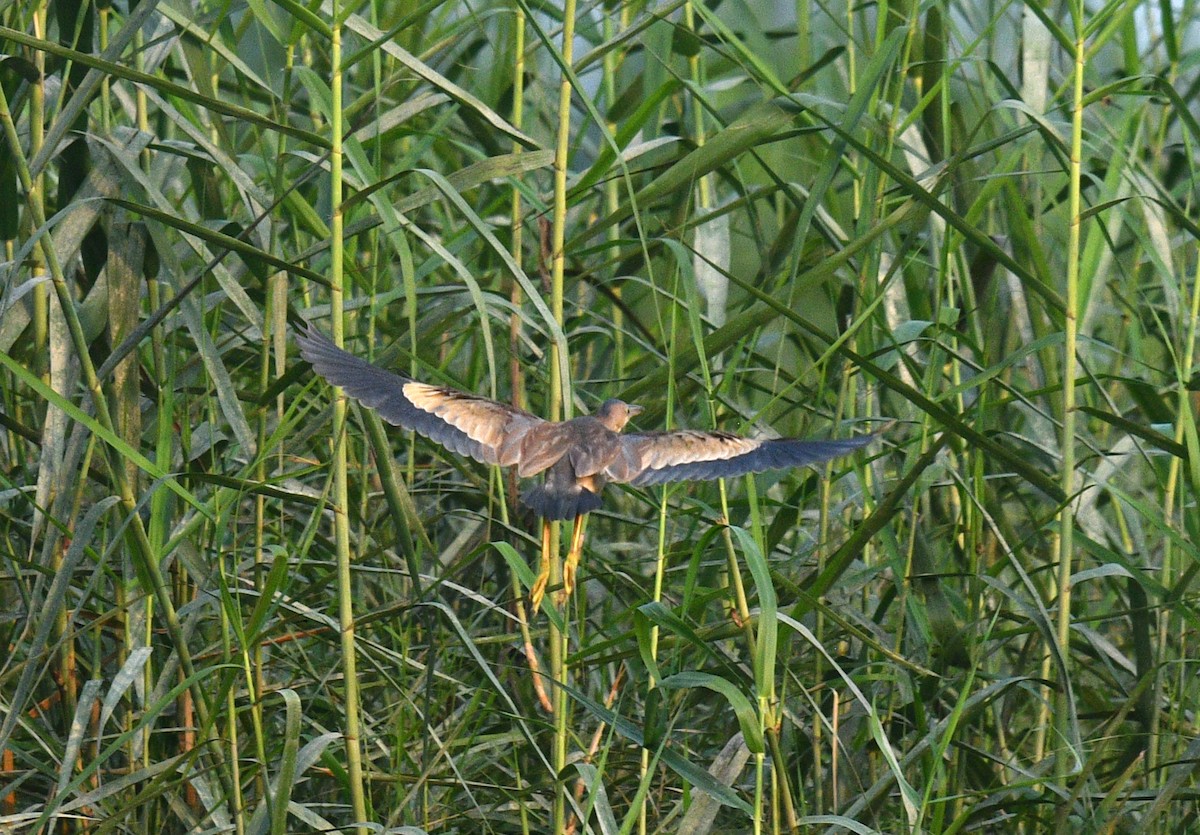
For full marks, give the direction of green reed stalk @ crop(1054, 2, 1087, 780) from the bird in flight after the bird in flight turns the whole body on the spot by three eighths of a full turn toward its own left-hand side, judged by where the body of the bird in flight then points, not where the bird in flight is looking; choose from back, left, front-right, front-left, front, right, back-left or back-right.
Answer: back

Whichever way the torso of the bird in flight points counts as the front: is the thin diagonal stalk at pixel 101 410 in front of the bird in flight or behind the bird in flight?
behind

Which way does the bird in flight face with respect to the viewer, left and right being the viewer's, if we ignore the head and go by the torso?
facing away from the viewer and to the right of the viewer
